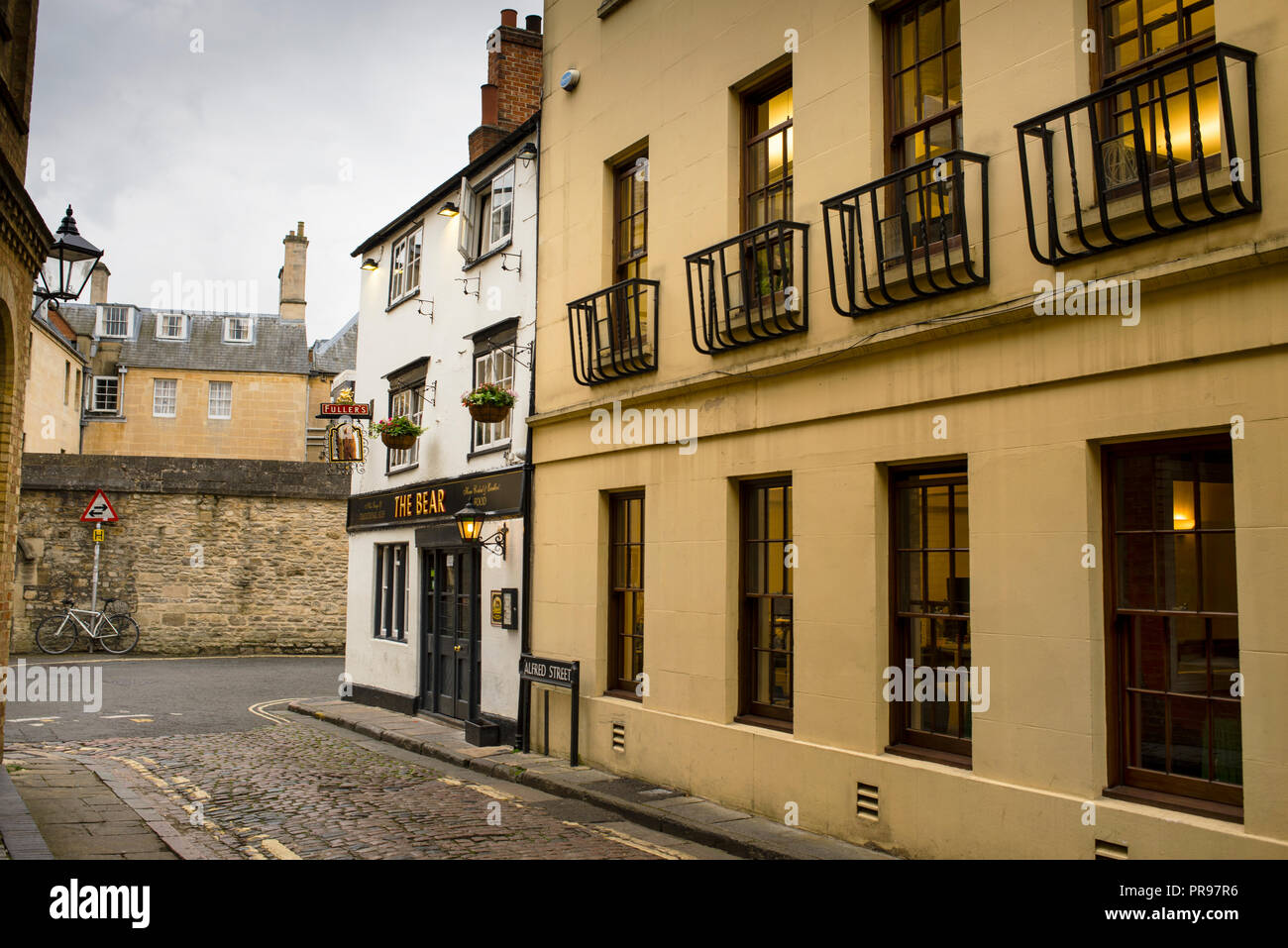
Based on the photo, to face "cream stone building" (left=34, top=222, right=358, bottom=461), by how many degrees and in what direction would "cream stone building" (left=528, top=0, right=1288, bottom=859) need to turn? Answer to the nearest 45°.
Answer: approximately 90° to its right

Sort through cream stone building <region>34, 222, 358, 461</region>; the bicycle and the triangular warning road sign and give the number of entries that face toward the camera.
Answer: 2

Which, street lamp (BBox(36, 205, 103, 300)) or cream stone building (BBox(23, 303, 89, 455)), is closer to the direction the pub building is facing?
the street lamp

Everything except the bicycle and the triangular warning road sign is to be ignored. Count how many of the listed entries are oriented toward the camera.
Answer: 1

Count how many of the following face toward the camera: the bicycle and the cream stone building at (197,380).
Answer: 1

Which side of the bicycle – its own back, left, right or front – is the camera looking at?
left
